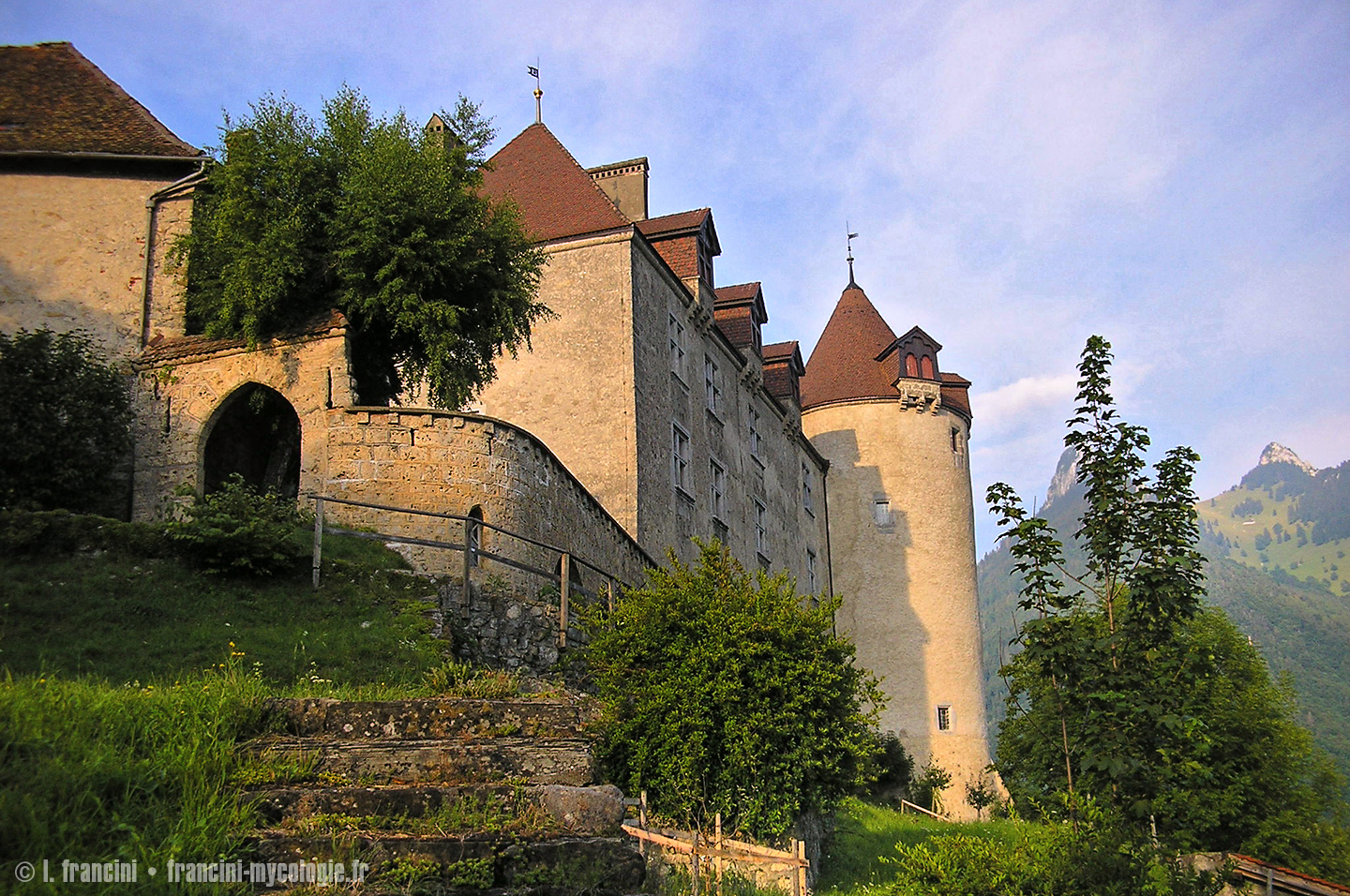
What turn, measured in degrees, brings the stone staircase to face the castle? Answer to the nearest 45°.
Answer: approximately 180°

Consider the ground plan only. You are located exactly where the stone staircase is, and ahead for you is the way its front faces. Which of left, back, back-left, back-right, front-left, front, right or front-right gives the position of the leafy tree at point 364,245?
back

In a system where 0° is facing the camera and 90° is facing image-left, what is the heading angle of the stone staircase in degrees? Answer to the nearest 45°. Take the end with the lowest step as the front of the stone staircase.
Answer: approximately 0°

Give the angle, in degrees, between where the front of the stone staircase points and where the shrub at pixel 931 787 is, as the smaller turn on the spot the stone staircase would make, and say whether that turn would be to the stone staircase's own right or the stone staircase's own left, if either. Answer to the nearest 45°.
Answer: approximately 135° to the stone staircase's own left

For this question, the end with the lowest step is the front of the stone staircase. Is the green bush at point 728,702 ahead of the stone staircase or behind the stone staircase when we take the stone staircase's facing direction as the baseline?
behind

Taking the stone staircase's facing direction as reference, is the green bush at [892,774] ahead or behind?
behind

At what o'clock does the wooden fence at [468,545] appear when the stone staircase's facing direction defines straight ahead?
The wooden fence is roughly at 6 o'clock from the stone staircase.
